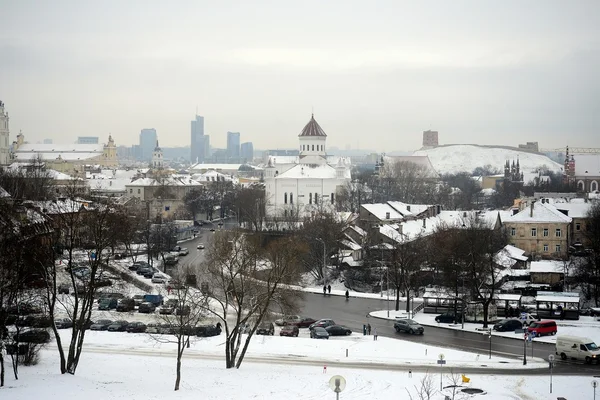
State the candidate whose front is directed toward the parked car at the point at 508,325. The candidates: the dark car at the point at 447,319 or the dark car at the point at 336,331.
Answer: the dark car at the point at 336,331

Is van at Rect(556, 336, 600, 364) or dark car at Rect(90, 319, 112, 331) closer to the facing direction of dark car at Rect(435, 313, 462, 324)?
the dark car

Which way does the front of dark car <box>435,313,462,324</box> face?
to the viewer's left

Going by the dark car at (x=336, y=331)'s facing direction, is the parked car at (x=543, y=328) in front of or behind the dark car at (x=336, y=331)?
in front

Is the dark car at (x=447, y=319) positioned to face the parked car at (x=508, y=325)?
no

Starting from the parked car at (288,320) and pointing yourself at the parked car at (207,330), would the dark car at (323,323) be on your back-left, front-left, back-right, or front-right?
back-left

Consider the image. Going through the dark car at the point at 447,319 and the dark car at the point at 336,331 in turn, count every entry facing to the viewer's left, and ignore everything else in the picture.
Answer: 1

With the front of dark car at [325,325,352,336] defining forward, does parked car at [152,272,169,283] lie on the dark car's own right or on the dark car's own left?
on the dark car's own left

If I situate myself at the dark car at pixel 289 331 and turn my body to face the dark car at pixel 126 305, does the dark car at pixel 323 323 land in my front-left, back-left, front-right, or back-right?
back-right

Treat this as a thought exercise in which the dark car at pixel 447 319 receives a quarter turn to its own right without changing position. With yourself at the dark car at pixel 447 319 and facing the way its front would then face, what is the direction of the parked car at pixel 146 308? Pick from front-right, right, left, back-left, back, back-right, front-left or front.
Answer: left

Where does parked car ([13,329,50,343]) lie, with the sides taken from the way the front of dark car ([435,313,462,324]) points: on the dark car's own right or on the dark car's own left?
on the dark car's own left

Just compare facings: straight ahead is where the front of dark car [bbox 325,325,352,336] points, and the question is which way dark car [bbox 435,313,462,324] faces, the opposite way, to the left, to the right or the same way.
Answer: the opposite way

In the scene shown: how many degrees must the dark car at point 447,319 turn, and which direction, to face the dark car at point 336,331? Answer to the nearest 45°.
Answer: approximately 45° to its left

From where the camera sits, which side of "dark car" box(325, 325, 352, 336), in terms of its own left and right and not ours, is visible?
right
